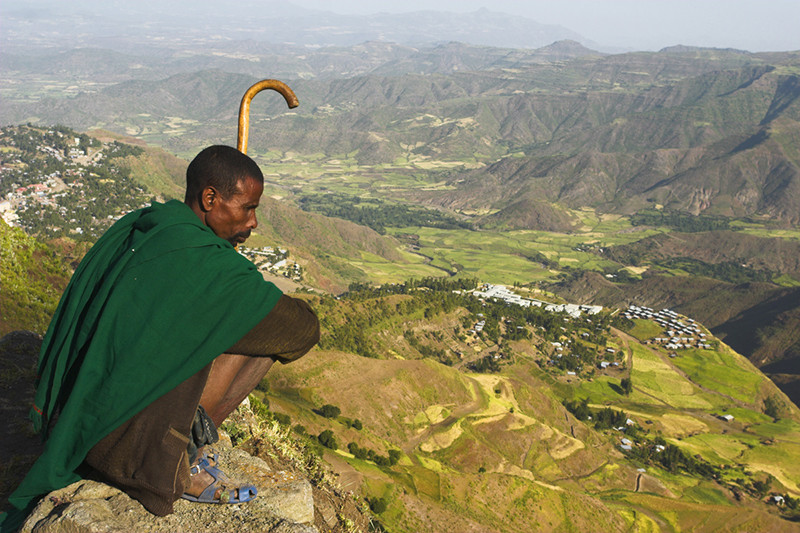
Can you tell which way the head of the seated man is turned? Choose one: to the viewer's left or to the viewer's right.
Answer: to the viewer's right

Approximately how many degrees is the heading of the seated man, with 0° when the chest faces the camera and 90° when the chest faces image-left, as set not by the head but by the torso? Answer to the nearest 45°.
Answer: approximately 270°

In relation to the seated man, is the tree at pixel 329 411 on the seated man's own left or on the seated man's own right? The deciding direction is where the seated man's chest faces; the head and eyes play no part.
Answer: on the seated man's own left

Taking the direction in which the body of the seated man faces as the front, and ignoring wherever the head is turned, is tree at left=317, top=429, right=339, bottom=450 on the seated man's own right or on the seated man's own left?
on the seated man's own left
